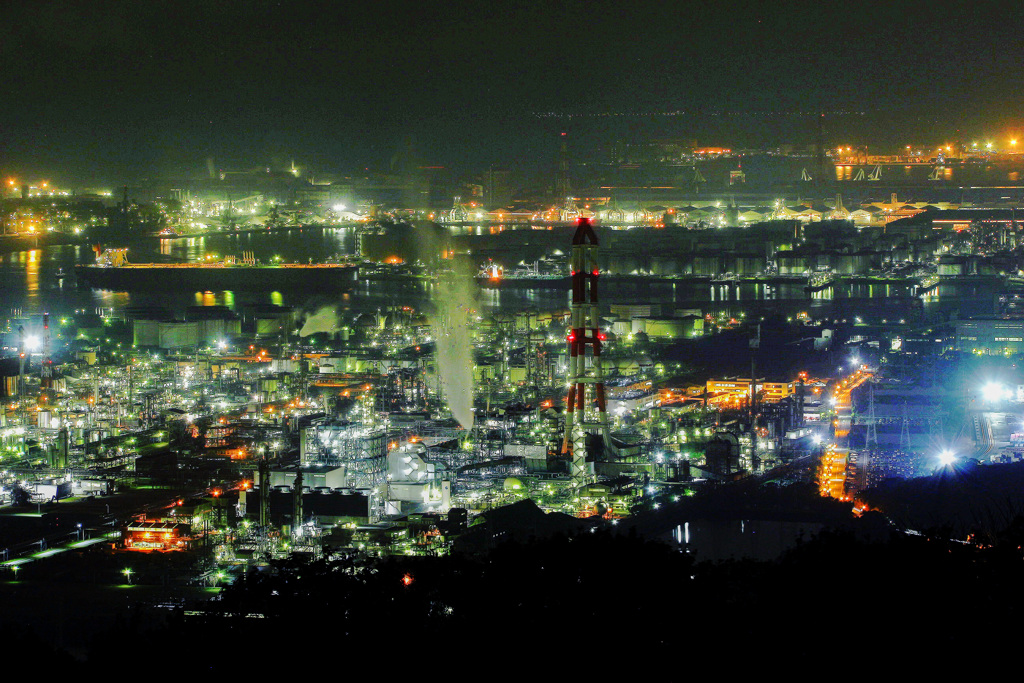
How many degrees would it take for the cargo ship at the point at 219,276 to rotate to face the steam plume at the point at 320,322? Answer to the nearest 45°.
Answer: approximately 90° to its right

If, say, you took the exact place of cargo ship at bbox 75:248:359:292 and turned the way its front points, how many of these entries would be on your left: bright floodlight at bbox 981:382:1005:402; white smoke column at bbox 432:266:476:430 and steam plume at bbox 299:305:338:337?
0

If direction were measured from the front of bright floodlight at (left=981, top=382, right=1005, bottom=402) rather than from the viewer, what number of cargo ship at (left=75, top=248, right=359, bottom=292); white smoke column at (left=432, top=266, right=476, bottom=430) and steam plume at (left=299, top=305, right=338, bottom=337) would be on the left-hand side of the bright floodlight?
0

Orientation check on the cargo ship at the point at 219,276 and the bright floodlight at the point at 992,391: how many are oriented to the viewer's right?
1

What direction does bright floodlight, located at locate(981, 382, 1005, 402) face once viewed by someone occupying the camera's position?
facing the viewer

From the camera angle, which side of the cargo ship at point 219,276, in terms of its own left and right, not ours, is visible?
right

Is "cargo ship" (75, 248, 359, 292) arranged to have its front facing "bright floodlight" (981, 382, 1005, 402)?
no
